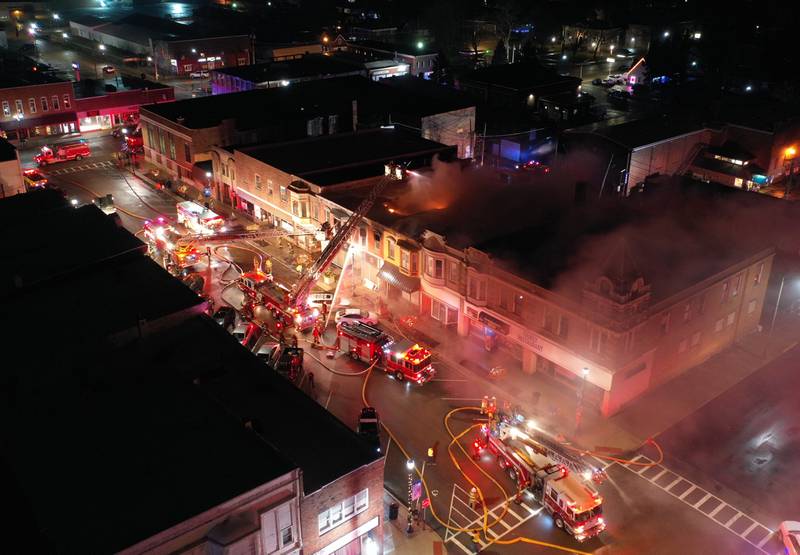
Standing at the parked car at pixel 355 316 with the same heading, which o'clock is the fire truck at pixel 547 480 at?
The fire truck is roughly at 2 o'clock from the parked car.

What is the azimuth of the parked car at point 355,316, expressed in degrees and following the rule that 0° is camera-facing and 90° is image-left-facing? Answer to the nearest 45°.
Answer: approximately 270°

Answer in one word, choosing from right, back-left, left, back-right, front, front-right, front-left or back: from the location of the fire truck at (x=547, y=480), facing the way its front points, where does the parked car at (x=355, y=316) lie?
back

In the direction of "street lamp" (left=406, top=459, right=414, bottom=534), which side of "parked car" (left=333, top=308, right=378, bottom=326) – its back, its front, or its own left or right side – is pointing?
right

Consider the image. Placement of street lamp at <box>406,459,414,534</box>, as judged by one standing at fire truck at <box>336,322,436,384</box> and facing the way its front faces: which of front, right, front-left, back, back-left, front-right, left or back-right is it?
front-right

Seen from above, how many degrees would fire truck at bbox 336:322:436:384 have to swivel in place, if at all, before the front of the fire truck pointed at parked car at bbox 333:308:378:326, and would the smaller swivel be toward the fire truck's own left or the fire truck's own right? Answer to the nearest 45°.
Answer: approximately 180°

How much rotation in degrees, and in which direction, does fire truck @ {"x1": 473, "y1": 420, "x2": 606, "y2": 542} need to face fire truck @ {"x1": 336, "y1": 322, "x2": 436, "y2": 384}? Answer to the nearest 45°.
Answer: approximately 180°

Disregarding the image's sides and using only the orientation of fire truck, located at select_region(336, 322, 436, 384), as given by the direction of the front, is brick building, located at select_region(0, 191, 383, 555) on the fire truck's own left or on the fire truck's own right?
on the fire truck's own right
